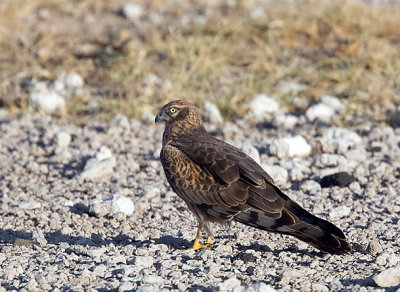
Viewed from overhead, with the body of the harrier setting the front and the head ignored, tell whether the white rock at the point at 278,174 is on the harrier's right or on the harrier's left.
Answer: on the harrier's right

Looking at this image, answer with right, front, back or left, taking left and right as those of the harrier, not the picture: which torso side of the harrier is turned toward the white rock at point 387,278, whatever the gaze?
back

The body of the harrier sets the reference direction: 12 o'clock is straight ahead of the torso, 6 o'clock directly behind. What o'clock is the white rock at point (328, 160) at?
The white rock is roughly at 4 o'clock from the harrier.

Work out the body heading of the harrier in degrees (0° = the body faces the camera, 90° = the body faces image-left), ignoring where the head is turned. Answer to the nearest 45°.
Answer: approximately 90°

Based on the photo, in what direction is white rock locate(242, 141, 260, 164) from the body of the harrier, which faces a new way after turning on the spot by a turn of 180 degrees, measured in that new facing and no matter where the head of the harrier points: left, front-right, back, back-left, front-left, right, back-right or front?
left

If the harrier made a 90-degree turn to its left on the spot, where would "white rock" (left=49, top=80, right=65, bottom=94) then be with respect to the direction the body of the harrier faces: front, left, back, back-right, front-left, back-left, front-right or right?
back-right

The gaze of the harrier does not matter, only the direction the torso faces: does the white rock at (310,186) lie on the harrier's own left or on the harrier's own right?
on the harrier's own right

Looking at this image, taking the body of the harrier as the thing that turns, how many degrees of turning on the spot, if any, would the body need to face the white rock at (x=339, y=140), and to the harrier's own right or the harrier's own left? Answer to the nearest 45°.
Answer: approximately 135° to the harrier's own right

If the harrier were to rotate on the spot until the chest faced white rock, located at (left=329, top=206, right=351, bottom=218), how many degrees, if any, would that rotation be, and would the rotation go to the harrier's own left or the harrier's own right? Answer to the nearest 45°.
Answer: approximately 135° to the harrier's own right
